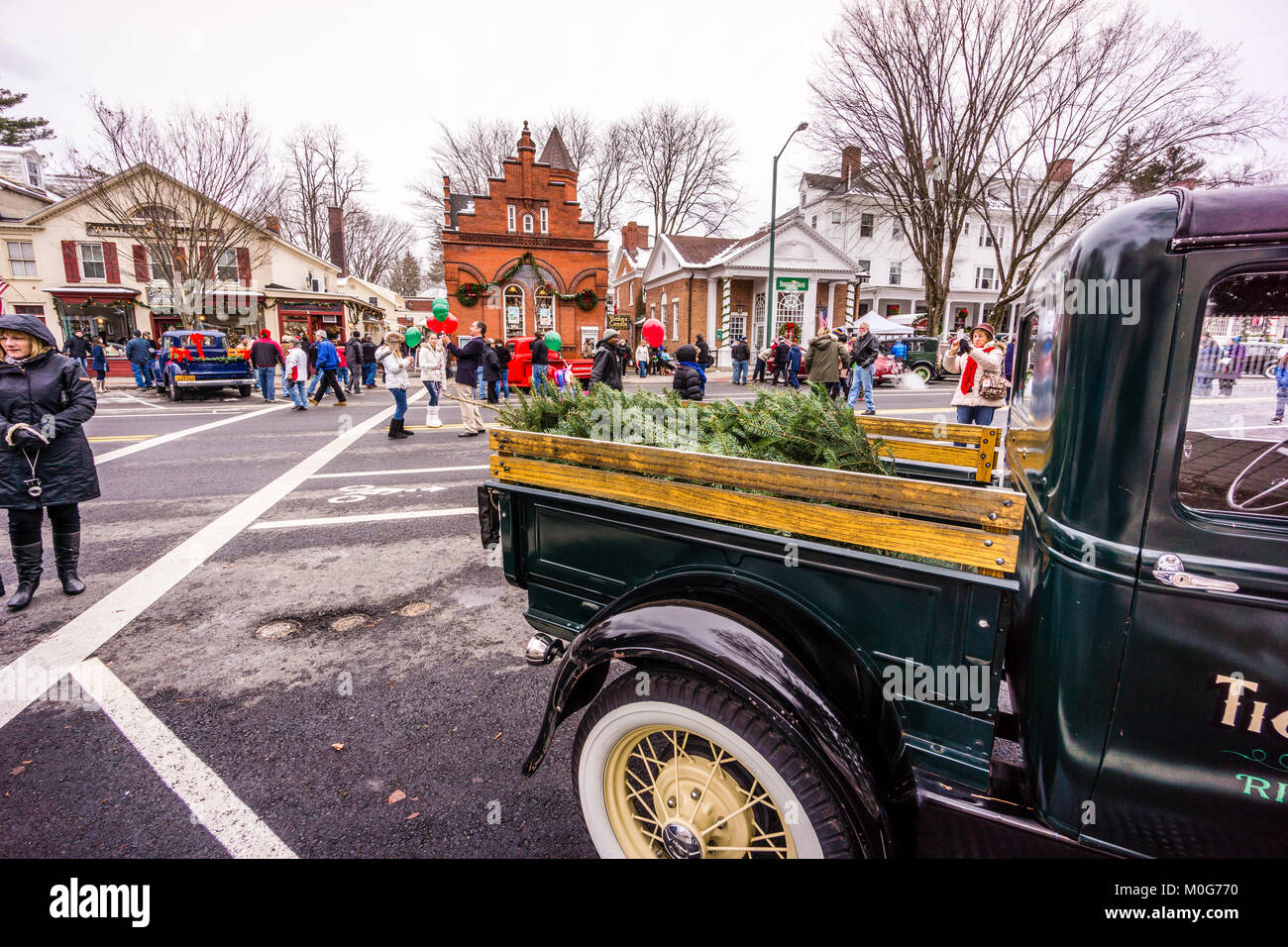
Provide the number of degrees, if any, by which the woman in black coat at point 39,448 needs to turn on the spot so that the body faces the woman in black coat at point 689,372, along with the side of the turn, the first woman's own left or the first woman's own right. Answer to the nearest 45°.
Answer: approximately 135° to the first woman's own left

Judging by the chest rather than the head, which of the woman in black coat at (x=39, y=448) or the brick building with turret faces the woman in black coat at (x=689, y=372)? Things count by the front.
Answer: the brick building with turret

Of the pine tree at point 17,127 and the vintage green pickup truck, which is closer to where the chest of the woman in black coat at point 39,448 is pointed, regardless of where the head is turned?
the vintage green pickup truck

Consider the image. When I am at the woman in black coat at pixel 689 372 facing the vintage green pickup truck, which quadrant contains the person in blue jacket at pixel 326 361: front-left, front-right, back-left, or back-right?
back-right

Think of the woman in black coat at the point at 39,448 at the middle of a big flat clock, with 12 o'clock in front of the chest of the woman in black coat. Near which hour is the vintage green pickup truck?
The vintage green pickup truck is roughly at 10 o'clock from the woman in black coat.

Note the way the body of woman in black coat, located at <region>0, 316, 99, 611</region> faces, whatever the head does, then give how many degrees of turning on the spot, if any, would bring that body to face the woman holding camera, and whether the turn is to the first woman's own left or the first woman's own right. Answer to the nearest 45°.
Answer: approximately 135° to the first woman's own left

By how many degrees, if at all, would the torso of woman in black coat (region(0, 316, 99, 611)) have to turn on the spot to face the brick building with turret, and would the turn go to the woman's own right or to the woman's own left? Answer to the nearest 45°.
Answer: approximately 180°
